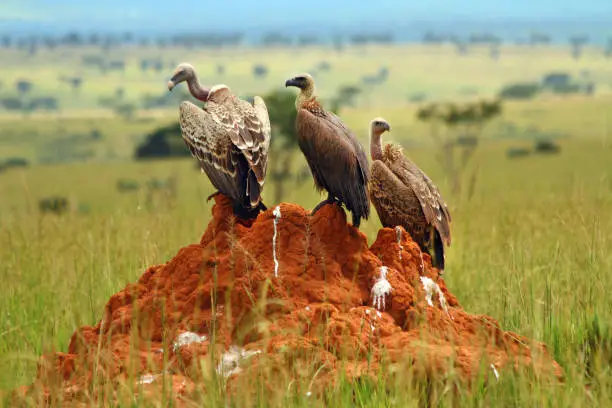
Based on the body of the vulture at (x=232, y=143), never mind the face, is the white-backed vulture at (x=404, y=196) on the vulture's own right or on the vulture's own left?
on the vulture's own right

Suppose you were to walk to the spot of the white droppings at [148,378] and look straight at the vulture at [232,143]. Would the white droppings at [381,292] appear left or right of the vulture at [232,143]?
right

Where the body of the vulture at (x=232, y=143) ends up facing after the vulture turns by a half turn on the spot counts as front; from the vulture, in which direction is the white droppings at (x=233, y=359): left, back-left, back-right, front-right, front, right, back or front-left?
front-right

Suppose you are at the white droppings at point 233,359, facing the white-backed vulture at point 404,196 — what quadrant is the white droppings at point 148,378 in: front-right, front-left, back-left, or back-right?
back-left

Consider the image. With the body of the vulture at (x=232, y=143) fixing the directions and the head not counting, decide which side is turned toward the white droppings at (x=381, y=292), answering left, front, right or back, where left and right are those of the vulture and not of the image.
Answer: back

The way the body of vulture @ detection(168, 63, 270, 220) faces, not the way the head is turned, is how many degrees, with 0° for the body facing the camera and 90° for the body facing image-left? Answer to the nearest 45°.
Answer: approximately 135°

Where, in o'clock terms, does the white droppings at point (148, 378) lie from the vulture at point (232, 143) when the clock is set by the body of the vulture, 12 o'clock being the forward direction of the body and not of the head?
The white droppings is roughly at 8 o'clock from the vulture.
